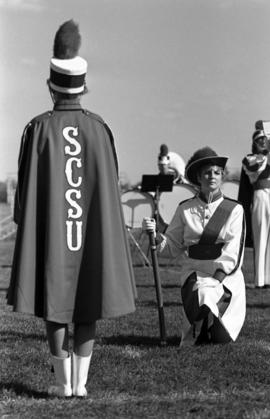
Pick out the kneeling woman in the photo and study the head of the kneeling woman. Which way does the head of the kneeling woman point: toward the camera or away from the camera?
toward the camera

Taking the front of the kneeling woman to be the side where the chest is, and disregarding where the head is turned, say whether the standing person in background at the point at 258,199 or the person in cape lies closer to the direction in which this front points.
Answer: the person in cape

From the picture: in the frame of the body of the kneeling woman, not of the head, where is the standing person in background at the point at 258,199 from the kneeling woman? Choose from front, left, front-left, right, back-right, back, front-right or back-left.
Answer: back

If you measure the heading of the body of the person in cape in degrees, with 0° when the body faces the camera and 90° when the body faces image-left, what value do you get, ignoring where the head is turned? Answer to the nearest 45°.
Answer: approximately 180°

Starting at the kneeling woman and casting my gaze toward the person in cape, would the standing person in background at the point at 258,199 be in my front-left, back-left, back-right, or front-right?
back-right

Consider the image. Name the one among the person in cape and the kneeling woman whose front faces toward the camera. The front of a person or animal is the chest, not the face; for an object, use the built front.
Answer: the kneeling woman

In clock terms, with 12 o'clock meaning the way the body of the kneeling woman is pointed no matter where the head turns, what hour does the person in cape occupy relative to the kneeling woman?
The person in cape is roughly at 1 o'clock from the kneeling woman.

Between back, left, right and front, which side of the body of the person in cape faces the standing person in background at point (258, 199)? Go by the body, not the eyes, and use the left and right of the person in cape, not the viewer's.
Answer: front

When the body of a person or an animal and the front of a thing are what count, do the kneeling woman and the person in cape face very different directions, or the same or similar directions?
very different directions

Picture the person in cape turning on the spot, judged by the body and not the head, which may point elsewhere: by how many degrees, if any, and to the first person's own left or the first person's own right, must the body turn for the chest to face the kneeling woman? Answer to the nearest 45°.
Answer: approximately 45° to the first person's own right

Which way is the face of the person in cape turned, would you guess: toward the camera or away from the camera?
away from the camera

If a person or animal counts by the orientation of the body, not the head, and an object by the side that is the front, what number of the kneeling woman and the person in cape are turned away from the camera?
1

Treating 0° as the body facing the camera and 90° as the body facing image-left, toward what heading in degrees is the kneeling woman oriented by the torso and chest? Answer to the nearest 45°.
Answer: approximately 0°
